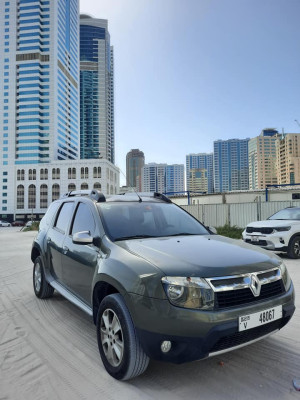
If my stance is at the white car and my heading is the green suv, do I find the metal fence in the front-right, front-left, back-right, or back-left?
back-right

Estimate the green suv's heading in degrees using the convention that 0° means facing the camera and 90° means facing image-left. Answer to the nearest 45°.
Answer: approximately 315°

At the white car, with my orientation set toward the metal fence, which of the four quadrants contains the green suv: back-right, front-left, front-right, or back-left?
back-left

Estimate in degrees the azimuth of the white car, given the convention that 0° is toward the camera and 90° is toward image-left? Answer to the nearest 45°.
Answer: approximately 45°

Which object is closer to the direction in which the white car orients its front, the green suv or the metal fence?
the green suv

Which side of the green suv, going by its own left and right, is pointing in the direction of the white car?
left

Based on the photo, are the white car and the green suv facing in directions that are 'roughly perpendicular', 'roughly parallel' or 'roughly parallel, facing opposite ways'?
roughly perpendicular

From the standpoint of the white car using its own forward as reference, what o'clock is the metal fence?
The metal fence is roughly at 4 o'clock from the white car.

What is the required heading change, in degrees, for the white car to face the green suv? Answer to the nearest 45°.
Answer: approximately 45° to its left
